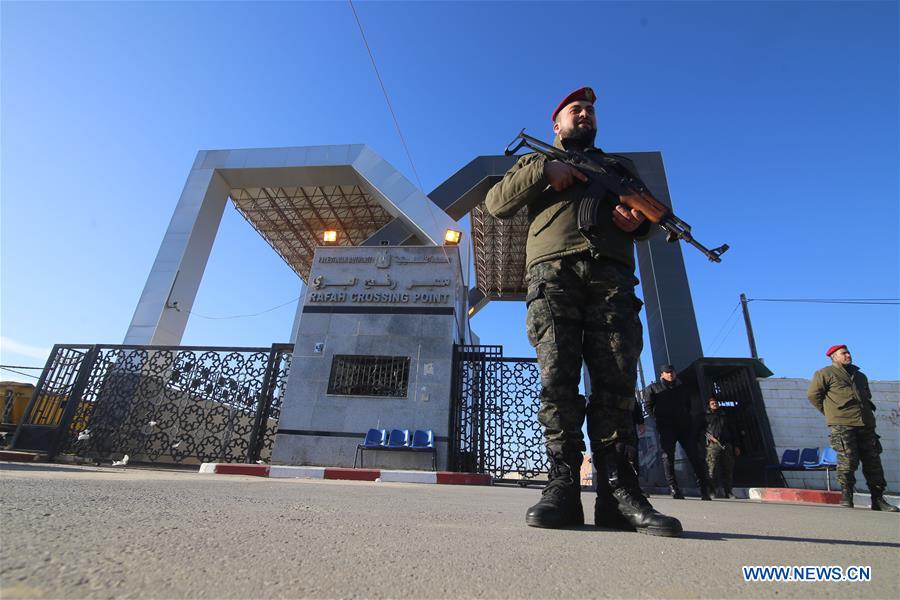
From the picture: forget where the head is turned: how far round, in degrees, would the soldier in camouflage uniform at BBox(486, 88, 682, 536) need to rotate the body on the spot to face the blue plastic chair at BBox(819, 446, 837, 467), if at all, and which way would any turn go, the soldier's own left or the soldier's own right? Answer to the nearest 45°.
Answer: approximately 90° to the soldier's own left

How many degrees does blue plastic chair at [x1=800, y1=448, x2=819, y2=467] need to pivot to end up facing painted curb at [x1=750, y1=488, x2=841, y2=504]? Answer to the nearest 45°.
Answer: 0° — it already faces it

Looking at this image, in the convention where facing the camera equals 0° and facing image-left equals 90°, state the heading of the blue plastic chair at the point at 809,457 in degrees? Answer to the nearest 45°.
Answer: approximately 0°

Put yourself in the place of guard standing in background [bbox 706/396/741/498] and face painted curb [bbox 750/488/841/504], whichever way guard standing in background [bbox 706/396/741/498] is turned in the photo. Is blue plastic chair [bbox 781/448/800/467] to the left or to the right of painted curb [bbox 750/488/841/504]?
left

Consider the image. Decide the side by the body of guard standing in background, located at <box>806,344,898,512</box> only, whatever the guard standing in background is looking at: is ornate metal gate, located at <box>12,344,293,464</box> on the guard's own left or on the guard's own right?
on the guard's own right

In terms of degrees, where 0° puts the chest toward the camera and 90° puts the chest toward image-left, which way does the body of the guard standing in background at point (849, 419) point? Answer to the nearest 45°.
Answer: approximately 315°
